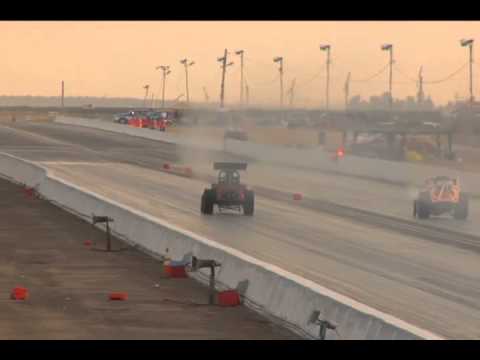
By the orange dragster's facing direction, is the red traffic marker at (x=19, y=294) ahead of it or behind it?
behind

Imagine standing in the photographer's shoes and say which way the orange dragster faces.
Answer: facing away from the viewer

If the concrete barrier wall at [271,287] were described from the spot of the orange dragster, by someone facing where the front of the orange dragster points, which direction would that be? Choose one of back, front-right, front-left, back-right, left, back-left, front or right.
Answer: back

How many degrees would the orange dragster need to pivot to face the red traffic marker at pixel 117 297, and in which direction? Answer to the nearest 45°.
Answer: approximately 180°
